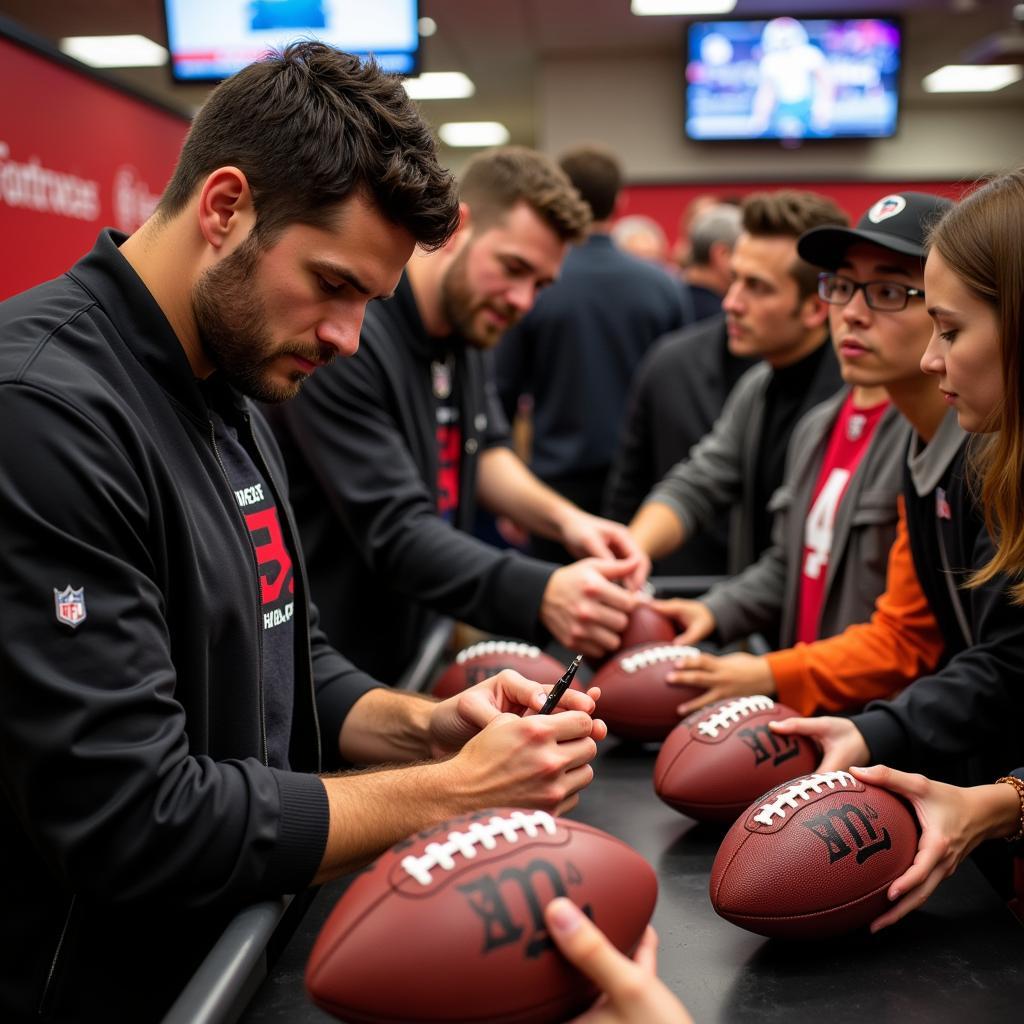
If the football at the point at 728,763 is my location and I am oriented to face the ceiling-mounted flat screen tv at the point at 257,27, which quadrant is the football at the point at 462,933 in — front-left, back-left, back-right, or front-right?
back-left

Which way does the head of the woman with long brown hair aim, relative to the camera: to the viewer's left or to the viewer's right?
to the viewer's left

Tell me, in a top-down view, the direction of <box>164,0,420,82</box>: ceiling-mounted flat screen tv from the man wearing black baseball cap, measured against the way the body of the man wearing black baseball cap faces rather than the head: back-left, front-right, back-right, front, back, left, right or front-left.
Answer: right

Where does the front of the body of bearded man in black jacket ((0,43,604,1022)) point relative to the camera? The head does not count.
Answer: to the viewer's right

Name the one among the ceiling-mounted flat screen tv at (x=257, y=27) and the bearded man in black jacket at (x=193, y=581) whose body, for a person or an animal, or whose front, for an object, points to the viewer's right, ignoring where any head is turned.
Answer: the bearded man in black jacket

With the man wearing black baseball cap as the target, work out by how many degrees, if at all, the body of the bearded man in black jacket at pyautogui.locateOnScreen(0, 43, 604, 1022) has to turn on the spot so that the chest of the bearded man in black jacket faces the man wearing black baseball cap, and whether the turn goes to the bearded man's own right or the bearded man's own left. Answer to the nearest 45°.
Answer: approximately 45° to the bearded man's own left

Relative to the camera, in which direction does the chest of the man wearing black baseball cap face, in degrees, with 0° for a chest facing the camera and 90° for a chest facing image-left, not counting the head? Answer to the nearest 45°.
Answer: approximately 45°

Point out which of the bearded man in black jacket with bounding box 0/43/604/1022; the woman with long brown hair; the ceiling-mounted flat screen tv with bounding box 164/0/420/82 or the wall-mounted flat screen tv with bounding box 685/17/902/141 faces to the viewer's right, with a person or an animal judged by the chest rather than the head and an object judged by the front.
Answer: the bearded man in black jacket

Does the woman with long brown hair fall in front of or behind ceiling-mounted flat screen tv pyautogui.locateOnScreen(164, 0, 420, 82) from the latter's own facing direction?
in front

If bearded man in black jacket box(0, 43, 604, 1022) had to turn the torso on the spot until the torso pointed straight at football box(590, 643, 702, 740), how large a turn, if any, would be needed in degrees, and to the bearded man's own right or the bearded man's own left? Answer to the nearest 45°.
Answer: approximately 45° to the bearded man's own left

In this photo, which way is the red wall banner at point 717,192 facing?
toward the camera

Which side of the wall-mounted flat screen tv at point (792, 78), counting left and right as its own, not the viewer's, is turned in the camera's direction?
front

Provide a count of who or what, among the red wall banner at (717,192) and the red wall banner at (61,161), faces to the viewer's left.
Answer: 0

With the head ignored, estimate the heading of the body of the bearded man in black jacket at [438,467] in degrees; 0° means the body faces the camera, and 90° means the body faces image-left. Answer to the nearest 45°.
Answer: approximately 315°

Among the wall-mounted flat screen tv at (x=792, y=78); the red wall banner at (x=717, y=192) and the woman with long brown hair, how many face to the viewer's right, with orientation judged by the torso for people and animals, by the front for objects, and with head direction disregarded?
0

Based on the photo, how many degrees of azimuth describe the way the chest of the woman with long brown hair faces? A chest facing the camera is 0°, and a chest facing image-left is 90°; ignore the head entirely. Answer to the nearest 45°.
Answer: approximately 90°

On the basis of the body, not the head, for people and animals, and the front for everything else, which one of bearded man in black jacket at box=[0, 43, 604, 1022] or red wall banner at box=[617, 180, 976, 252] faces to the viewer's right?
the bearded man in black jacket
